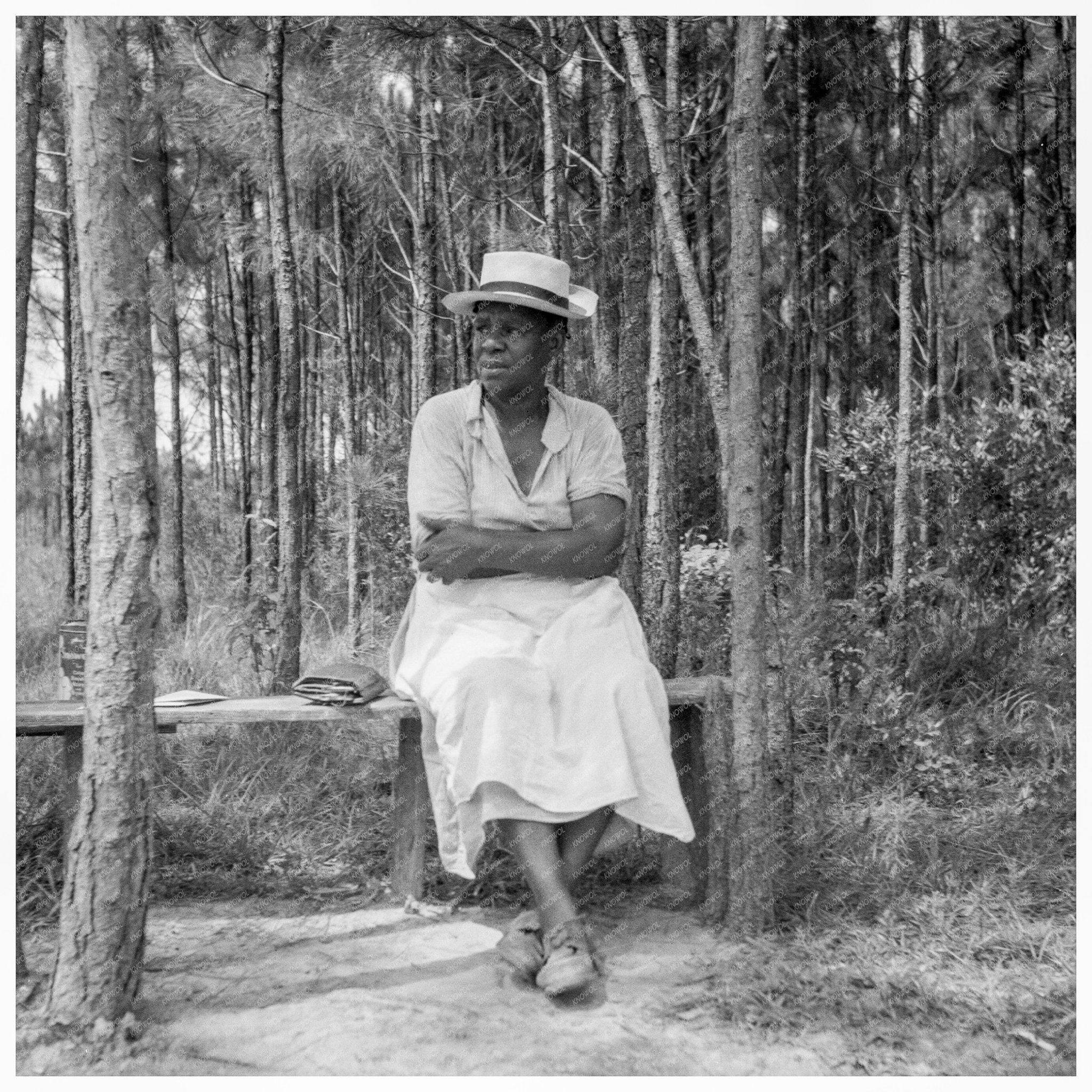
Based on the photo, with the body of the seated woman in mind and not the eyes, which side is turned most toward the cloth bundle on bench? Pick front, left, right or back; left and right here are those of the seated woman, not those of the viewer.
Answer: right

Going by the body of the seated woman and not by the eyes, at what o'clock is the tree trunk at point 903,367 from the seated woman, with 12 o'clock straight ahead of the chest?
The tree trunk is roughly at 7 o'clock from the seated woman.

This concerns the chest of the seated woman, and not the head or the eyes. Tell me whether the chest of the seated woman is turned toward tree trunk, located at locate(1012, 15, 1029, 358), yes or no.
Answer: no

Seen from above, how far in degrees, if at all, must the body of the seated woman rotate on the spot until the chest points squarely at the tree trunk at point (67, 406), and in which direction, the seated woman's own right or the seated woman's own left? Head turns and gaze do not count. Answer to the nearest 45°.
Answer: approximately 135° to the seated woman's own right

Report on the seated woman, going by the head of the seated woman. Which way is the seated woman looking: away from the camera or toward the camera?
toward the camera

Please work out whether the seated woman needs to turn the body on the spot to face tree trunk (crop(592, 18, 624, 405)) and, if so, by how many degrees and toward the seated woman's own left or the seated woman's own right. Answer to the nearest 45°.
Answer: approximately 180°

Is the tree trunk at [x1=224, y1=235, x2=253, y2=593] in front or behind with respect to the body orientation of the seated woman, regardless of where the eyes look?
behind

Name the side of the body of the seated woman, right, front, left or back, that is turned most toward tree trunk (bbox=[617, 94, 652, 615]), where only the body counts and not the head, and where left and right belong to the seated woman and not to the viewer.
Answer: back

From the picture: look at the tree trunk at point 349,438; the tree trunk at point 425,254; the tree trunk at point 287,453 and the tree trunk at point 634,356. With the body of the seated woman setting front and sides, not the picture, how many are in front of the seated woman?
0

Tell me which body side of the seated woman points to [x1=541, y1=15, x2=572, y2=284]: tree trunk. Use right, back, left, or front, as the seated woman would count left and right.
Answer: back

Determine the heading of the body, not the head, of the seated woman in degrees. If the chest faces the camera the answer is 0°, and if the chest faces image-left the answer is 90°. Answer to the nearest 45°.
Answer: approximately 0°

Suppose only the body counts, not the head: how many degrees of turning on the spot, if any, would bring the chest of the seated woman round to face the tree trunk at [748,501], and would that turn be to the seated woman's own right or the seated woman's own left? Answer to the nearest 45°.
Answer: approximately 90° to the seated woman's own left

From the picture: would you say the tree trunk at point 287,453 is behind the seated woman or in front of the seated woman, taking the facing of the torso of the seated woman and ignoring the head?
behind

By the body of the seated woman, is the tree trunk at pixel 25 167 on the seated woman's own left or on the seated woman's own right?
on the seated woman's own right

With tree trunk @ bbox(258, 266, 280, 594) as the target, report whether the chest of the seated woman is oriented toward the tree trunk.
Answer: no

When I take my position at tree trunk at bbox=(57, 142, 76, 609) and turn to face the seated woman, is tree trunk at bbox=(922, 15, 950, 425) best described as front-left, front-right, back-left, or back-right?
front-left

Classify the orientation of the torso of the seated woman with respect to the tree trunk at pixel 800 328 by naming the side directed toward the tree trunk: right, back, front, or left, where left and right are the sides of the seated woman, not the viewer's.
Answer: back

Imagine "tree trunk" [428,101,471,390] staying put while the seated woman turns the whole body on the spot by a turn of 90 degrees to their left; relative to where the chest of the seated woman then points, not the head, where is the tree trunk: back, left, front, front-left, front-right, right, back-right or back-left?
left
